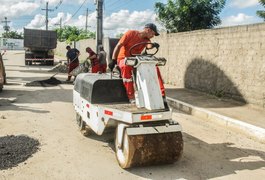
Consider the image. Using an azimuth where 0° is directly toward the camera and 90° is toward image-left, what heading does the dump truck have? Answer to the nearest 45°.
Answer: approximately 180°

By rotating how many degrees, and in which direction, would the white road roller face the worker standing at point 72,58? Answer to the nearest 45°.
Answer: approximately 135° to its left

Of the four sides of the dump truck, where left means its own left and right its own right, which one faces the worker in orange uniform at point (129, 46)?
back

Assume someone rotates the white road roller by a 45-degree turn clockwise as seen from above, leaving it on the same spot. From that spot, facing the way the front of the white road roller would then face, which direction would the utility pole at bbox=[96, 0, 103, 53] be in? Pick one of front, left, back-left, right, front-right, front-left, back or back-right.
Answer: back

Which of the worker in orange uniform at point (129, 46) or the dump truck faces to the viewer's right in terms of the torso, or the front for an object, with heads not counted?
the worker in orange uniform

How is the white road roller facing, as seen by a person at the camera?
facing the viewer and to the right of the viewer

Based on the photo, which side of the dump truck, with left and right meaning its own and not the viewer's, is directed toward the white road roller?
back

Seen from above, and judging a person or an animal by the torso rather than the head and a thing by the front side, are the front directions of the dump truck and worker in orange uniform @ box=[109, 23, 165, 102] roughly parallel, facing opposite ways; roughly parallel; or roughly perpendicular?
roughly perpendicular

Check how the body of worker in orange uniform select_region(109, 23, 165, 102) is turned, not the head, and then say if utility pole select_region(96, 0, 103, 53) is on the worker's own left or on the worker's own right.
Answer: on the worker's own left

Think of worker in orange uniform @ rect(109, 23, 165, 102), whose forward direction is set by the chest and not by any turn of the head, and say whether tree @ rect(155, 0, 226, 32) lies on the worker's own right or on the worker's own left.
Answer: on the worker's own left

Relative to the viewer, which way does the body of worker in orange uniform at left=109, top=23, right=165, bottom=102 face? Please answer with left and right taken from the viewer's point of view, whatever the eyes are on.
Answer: facing to the right of the viewer

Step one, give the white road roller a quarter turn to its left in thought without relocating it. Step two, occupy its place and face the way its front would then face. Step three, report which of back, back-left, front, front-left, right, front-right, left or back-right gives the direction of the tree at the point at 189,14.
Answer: front-left
